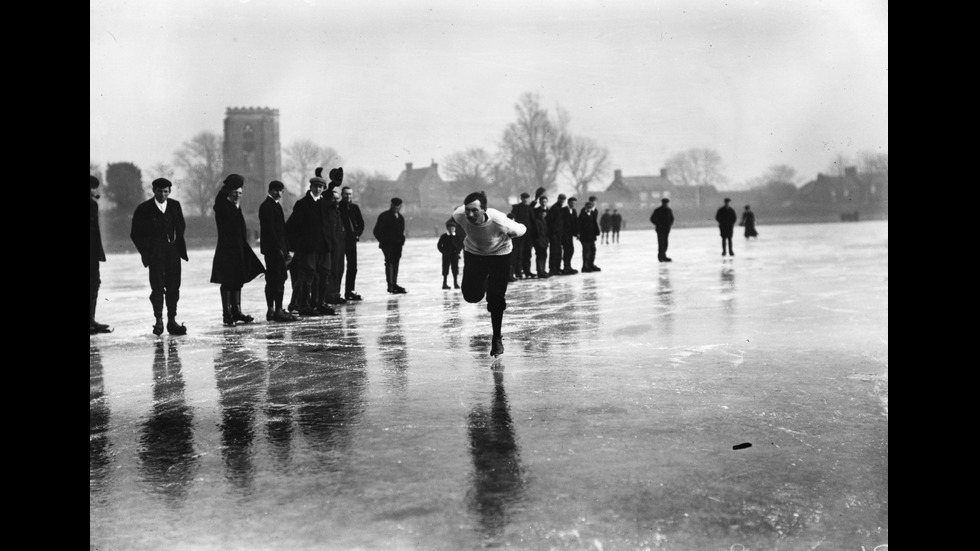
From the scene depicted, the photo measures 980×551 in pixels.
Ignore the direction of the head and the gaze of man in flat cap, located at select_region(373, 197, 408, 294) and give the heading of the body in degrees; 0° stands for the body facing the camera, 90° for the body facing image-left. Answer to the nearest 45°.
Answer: approximately 315°

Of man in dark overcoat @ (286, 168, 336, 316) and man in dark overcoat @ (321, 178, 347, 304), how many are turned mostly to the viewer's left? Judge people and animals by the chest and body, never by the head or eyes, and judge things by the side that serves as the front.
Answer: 0

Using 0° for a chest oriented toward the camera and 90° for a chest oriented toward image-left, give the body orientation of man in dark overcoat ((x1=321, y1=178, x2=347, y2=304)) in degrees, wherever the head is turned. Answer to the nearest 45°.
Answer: approximately 315°

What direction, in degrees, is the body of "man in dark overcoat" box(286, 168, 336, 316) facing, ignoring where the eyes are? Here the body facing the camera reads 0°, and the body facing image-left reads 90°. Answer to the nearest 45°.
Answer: approximately 315°

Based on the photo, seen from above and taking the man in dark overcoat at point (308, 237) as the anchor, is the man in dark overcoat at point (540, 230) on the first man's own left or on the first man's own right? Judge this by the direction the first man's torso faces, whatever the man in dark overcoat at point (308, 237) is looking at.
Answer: on the first man's own left

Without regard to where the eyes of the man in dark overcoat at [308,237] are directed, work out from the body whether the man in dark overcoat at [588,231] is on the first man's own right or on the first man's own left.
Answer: on the first man's own left

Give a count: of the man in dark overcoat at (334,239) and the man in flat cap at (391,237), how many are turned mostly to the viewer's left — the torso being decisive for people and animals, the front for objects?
0

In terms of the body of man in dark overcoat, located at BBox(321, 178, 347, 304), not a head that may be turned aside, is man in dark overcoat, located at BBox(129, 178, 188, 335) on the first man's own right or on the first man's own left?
on the first man's own right

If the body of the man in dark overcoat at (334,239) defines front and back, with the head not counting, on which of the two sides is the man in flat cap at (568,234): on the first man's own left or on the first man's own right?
on the first man's own left
